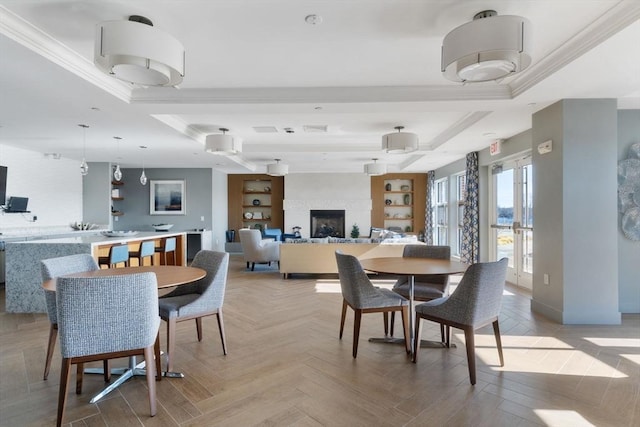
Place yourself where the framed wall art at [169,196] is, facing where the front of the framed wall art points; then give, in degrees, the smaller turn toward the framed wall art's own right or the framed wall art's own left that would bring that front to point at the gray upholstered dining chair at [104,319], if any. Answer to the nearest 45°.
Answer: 0° — it already faces it

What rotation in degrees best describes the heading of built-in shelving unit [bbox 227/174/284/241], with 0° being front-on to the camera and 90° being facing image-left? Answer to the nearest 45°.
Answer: approximately 0°

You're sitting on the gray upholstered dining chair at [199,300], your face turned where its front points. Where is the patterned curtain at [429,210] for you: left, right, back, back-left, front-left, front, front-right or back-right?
back

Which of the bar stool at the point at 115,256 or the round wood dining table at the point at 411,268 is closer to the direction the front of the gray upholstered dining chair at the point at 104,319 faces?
the bar stool

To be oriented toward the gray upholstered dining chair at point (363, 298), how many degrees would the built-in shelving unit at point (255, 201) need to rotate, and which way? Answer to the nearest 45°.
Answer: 0° — it already faces it

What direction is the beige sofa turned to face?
away from the camera

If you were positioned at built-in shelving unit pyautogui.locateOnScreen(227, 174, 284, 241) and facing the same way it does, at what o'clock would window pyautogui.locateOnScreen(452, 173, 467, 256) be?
The window is roughly at 10 o'clock from the built-in shelving unit.

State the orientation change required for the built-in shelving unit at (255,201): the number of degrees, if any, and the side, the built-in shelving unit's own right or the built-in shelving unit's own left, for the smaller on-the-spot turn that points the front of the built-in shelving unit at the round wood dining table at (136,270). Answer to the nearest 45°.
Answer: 0° — it already faces it

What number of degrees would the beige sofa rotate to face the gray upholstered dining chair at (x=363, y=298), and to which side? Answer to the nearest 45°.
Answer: approximately 180°
